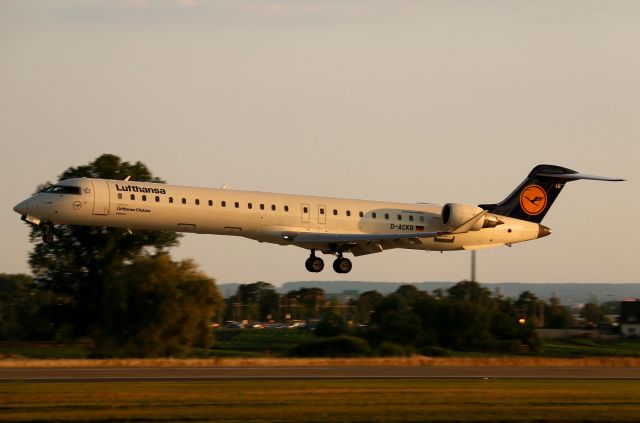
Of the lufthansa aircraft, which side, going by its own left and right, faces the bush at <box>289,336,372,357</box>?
right

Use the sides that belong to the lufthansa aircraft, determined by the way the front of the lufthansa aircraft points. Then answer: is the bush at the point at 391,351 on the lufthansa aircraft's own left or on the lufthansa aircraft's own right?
on the lufthansa aircraft's own right

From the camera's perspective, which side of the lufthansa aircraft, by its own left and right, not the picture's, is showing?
left
